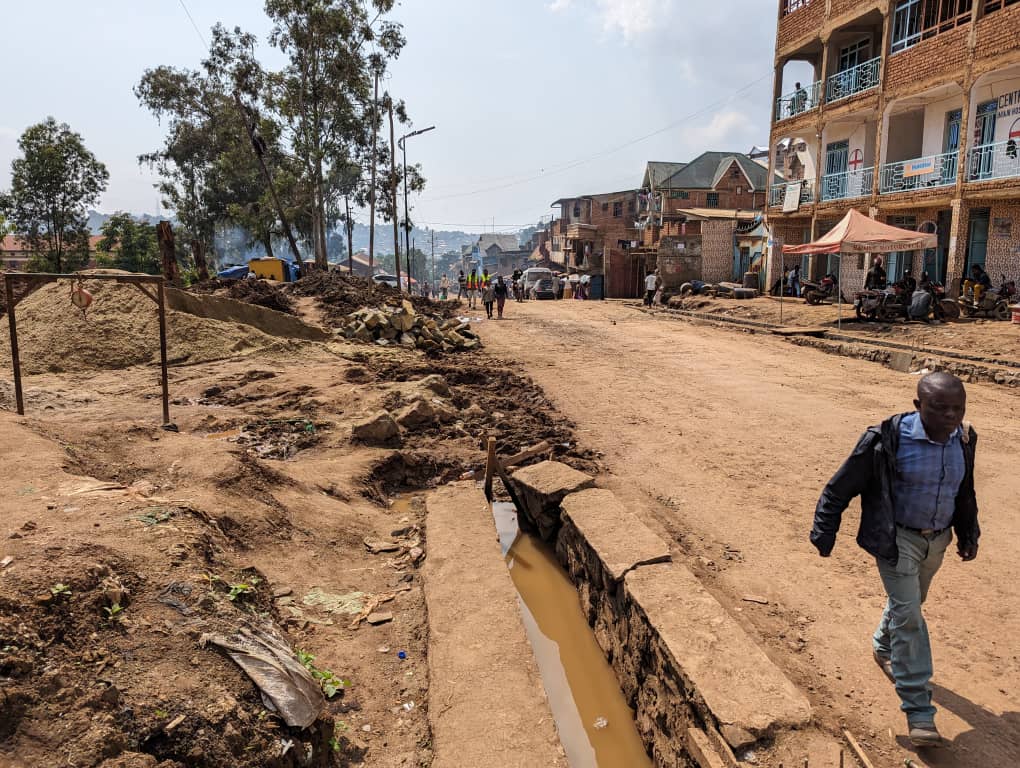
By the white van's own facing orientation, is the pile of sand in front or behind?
in front

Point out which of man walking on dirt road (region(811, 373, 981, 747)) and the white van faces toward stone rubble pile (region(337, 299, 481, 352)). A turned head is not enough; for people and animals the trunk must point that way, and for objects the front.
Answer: the white van

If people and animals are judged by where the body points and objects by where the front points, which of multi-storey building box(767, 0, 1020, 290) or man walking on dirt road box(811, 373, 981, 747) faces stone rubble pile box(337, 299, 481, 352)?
the multi-storey building

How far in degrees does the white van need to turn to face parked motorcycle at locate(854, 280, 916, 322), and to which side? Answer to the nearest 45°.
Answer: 0° — it already faces it

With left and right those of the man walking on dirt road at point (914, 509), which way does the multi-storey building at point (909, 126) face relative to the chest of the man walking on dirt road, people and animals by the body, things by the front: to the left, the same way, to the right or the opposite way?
to the right

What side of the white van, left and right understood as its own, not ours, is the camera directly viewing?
front

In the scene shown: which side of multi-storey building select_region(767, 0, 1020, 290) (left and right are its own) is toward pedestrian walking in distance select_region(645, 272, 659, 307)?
right

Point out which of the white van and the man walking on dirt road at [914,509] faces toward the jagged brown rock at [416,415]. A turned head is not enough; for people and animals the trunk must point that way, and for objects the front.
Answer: the white van

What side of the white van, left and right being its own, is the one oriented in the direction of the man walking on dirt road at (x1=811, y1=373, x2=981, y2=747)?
front

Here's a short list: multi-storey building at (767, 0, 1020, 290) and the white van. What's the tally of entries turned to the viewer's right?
0

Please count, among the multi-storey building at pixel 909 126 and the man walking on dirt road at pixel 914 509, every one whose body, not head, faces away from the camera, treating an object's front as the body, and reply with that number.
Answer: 0

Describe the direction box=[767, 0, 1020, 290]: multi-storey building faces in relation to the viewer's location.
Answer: facing the viewer and to the left of the viewer

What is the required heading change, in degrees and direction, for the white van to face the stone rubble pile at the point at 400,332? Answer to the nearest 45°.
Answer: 0° — it already faces it

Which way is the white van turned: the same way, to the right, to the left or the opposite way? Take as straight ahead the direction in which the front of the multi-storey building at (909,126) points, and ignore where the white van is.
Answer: to the left

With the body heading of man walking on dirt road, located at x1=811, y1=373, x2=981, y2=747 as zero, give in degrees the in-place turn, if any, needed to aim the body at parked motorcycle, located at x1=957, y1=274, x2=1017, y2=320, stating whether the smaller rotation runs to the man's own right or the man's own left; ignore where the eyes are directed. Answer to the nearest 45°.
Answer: approximately 135° to the man's own left
